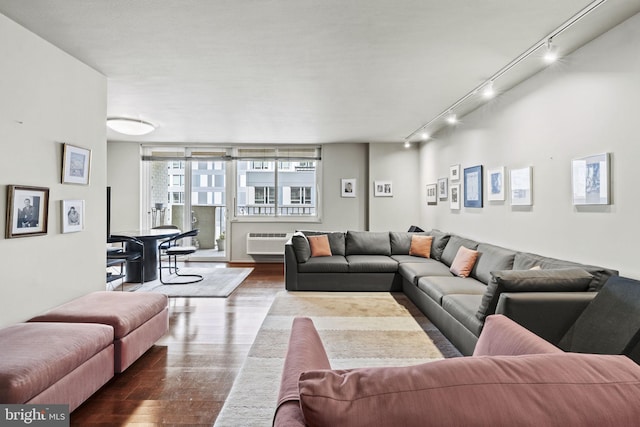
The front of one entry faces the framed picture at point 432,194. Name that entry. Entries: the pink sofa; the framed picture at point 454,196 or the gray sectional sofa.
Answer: the pink sofa

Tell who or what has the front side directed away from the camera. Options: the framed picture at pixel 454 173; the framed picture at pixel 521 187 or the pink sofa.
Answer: the pink sofa

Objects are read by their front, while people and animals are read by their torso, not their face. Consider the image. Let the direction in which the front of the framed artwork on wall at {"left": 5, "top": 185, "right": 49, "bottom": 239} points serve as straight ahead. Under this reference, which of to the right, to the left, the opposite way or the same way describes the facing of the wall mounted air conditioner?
to the right

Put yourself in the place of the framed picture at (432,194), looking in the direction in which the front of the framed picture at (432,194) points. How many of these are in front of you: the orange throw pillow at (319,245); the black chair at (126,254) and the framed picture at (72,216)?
3

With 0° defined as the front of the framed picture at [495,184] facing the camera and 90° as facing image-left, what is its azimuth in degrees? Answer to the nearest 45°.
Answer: approximately 45°

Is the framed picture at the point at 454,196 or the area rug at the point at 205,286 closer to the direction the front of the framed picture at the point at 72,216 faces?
the framed picture

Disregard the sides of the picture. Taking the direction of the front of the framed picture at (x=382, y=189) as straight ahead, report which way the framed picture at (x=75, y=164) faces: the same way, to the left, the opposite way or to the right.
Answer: to the left

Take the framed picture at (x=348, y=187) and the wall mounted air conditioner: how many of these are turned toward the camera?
2

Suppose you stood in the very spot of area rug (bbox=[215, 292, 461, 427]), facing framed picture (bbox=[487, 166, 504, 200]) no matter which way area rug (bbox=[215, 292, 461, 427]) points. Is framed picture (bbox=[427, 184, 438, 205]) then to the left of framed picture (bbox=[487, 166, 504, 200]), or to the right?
left

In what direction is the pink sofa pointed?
away from the camera
